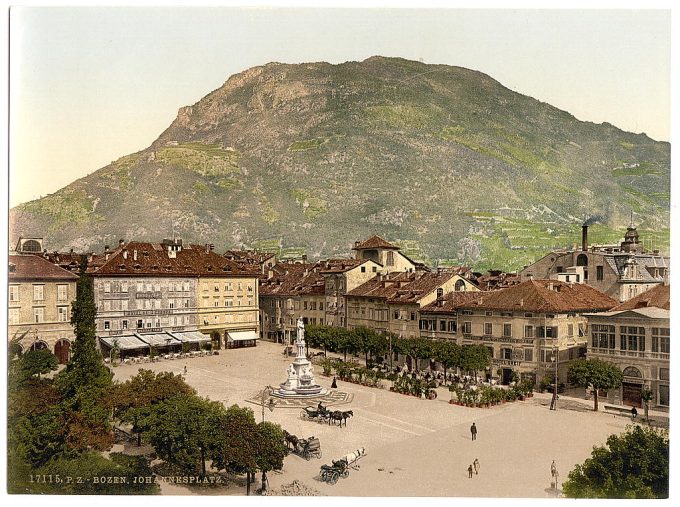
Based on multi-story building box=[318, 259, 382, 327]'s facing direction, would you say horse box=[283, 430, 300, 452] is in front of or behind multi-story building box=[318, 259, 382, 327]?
in front

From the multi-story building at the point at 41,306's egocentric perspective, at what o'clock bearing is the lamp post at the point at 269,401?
The lamp post is roughly at 10 o'clock from the multi-story building.

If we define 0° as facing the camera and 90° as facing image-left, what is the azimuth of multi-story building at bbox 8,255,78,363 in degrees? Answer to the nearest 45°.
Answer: approximately 0°

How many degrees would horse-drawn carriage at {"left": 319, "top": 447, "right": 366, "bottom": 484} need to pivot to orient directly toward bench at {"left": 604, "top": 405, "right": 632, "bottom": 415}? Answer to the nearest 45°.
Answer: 0° — it already faces it

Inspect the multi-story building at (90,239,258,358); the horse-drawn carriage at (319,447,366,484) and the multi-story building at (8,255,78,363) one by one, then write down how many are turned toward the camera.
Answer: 2

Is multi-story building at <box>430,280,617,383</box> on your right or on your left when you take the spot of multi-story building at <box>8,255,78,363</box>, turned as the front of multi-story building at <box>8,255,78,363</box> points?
on your left

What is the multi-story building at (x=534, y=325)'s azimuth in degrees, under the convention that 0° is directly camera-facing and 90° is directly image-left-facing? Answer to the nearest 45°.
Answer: approximately 45°

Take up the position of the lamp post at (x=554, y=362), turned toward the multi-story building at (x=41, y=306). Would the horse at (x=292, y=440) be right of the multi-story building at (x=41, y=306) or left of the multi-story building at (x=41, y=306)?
left

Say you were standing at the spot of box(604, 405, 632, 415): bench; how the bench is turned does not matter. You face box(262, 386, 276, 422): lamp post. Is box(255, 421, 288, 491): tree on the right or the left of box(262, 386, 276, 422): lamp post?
left

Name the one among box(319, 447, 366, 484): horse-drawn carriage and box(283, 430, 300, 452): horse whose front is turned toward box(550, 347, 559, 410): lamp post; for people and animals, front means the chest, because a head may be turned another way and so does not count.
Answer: the horse-drawn carriage

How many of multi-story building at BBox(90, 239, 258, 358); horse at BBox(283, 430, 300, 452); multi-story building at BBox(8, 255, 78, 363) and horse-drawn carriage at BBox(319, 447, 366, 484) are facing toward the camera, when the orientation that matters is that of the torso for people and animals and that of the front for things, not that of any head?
2

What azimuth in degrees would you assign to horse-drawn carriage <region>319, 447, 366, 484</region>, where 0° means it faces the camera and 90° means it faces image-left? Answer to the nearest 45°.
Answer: approximately 225°

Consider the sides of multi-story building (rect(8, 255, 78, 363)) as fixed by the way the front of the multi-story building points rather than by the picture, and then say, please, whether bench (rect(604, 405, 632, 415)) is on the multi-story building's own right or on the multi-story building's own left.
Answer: on the multi-story building's own left
